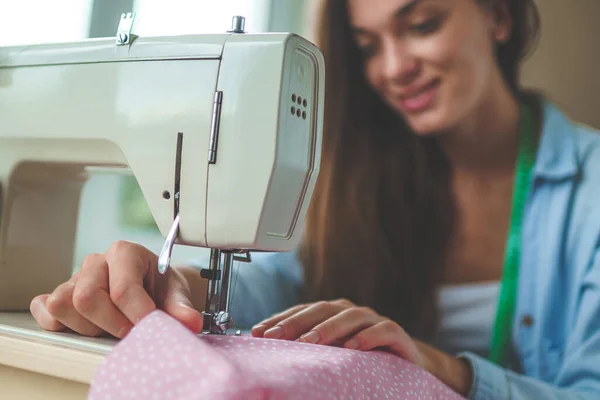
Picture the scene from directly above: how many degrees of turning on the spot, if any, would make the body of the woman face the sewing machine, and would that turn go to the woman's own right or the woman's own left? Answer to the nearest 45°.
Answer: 0° — they already face it

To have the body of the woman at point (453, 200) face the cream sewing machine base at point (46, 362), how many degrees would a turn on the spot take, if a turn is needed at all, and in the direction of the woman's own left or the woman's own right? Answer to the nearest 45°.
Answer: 0° — they already face it

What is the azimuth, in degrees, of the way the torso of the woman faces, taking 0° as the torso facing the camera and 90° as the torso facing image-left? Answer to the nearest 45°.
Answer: approximately 45°
